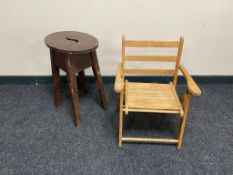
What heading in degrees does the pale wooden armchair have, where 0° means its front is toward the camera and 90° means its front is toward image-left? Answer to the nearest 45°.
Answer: approximately 0°
